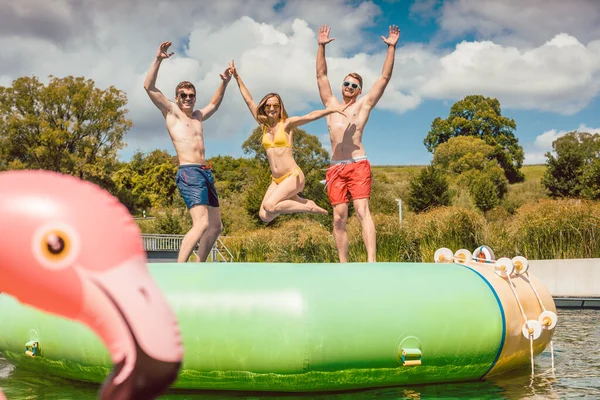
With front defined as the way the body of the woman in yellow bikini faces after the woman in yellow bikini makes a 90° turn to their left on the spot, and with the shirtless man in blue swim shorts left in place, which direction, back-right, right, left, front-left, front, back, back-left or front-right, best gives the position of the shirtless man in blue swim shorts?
back-right

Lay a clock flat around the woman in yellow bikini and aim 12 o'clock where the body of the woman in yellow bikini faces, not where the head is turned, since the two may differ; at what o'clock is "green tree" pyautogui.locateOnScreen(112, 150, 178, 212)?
The green tree is roughly at 4 o'clock from the woman in yellow bikini.

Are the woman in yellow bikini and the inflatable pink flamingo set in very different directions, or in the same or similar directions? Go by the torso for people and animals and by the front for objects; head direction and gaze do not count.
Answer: very different directions

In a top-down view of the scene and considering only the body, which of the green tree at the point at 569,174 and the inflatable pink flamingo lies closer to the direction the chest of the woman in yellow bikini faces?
the inflatable pink flamingo

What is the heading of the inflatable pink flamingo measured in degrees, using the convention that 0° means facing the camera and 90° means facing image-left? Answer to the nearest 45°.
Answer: approximately 270°

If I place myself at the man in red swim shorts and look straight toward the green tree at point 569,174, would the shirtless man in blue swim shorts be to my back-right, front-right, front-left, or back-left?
back-left

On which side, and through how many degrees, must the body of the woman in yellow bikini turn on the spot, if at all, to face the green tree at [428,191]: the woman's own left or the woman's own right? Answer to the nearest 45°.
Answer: approximately 135° to the woman's own right

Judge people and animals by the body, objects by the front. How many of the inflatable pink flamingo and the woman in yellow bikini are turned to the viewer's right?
1

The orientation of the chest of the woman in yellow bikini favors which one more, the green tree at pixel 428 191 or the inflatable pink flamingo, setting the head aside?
the inflatable pink flamingo

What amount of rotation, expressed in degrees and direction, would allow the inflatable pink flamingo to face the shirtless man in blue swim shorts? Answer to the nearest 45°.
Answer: approximately 90° to its left

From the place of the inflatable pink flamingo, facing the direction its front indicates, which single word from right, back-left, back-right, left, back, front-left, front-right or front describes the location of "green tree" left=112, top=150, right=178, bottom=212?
left

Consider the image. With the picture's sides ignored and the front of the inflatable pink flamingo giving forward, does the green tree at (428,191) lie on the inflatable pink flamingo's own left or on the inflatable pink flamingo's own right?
on the inflatable pink flamingo's own left

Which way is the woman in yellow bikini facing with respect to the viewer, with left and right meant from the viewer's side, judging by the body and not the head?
facing the viewer and to the left of the viewer
